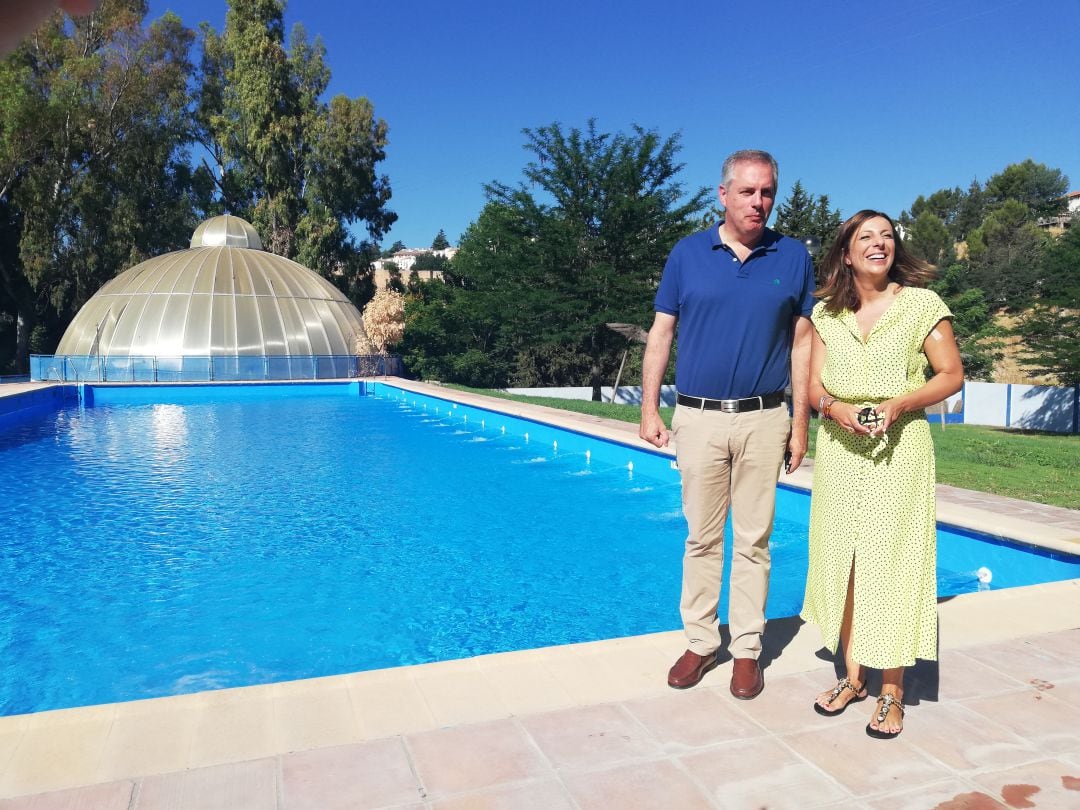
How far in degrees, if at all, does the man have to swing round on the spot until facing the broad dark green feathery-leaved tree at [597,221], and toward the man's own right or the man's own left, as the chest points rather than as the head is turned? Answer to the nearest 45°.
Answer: approximately 180°

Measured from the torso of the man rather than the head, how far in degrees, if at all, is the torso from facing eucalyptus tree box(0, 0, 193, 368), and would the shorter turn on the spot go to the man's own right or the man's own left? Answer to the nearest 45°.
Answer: approximately 135° to the man's own right

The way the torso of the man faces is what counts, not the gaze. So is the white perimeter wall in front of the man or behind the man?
behind

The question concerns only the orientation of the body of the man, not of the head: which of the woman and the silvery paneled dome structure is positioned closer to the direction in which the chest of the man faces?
the woman

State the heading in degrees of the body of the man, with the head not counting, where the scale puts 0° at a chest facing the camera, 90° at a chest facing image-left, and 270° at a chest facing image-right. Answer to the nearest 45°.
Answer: approximately 0°

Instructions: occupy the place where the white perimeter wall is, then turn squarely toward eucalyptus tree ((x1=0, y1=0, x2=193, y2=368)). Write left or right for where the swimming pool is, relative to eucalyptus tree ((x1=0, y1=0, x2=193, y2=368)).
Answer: left

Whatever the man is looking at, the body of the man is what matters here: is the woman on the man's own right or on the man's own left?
on the man's own left
